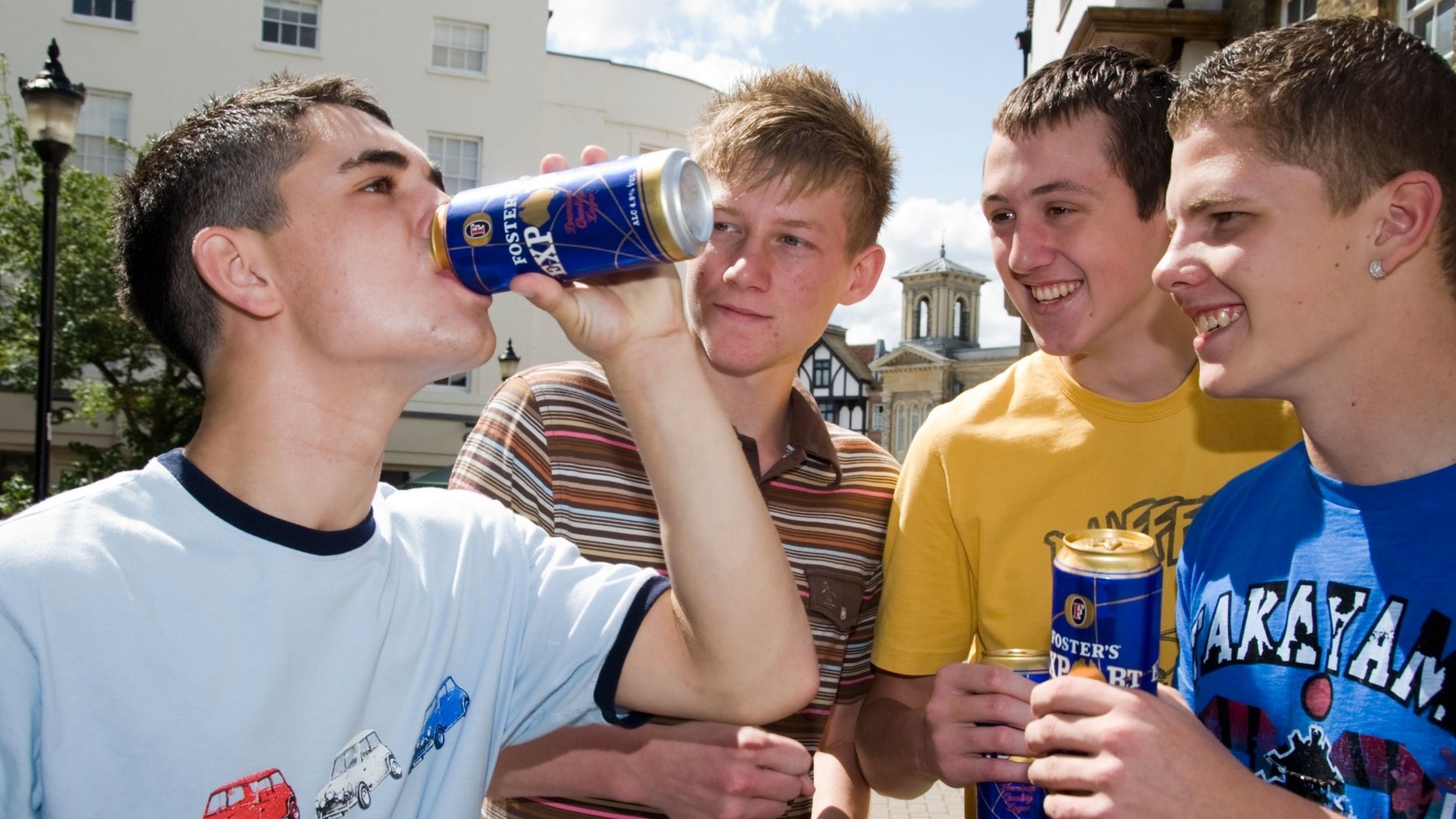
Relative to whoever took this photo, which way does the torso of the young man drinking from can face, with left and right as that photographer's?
facing the viewer and to the right of the viewer

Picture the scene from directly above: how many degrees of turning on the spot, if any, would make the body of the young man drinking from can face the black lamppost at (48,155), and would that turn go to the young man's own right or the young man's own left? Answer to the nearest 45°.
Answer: approximately 135° to the young man's own left

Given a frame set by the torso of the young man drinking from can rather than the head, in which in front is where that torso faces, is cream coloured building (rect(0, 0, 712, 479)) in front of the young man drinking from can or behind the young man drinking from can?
behind

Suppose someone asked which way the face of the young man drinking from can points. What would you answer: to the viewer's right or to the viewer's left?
to the viewer's right

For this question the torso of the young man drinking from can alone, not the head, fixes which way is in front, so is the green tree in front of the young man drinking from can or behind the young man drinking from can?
behind
